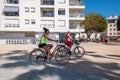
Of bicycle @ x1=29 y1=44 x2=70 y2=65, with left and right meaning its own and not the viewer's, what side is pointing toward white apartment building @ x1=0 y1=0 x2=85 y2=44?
left

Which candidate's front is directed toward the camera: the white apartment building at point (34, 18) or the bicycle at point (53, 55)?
the white apartment building

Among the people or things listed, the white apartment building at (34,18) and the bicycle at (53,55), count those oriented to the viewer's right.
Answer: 1

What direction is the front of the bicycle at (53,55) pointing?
to the viewer's right

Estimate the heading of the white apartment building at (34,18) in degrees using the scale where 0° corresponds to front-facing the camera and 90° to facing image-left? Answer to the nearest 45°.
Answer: approximately 0°

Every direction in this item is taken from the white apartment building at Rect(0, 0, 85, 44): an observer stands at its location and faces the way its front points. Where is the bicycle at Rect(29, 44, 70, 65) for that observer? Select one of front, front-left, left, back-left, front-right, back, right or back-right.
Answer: front

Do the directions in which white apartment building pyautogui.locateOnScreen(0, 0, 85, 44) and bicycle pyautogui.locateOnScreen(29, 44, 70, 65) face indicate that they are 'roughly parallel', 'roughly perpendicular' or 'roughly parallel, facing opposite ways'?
roughly perpendicular
